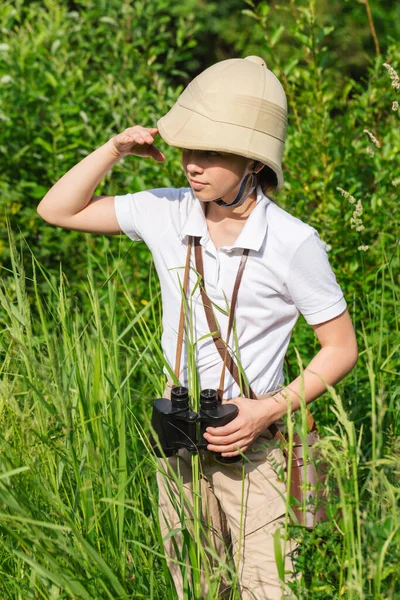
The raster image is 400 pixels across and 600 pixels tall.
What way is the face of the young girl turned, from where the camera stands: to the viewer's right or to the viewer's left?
to the viewer's left

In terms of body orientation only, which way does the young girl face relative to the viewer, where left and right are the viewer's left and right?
facing the viewer and to the left of the viewer
